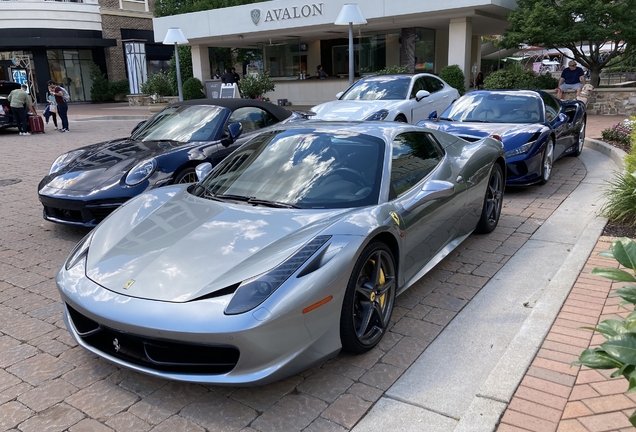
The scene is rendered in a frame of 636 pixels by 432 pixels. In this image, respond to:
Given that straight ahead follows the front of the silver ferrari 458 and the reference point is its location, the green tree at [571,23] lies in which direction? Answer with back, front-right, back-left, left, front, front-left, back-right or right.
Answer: back

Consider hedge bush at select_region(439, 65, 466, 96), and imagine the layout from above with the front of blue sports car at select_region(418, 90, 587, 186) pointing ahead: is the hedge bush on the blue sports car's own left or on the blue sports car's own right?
on the blue sports car's own right

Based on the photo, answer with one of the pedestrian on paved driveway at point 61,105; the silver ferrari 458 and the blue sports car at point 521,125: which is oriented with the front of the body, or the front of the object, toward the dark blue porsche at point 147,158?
the blue sports car

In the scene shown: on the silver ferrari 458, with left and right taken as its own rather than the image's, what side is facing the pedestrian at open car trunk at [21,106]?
right

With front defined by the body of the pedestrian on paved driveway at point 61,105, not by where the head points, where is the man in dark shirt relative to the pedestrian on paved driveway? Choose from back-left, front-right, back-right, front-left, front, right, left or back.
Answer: back-left

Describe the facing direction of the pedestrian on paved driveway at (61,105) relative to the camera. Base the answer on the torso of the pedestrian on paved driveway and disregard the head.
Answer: to the viewer's left

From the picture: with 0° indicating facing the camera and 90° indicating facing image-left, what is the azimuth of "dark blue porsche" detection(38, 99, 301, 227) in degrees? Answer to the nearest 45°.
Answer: approximately 45°

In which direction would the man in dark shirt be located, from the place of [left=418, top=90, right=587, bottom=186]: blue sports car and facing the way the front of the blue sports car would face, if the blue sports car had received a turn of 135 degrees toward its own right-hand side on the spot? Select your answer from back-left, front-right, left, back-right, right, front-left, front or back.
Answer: front

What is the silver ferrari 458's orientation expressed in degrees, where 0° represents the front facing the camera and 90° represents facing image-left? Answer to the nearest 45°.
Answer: approximately 45°

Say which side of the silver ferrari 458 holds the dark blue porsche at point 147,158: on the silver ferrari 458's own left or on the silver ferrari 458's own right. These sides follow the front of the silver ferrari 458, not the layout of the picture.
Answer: on the silver ferrari 458's own right

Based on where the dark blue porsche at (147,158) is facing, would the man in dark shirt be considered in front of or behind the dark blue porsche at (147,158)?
behind
